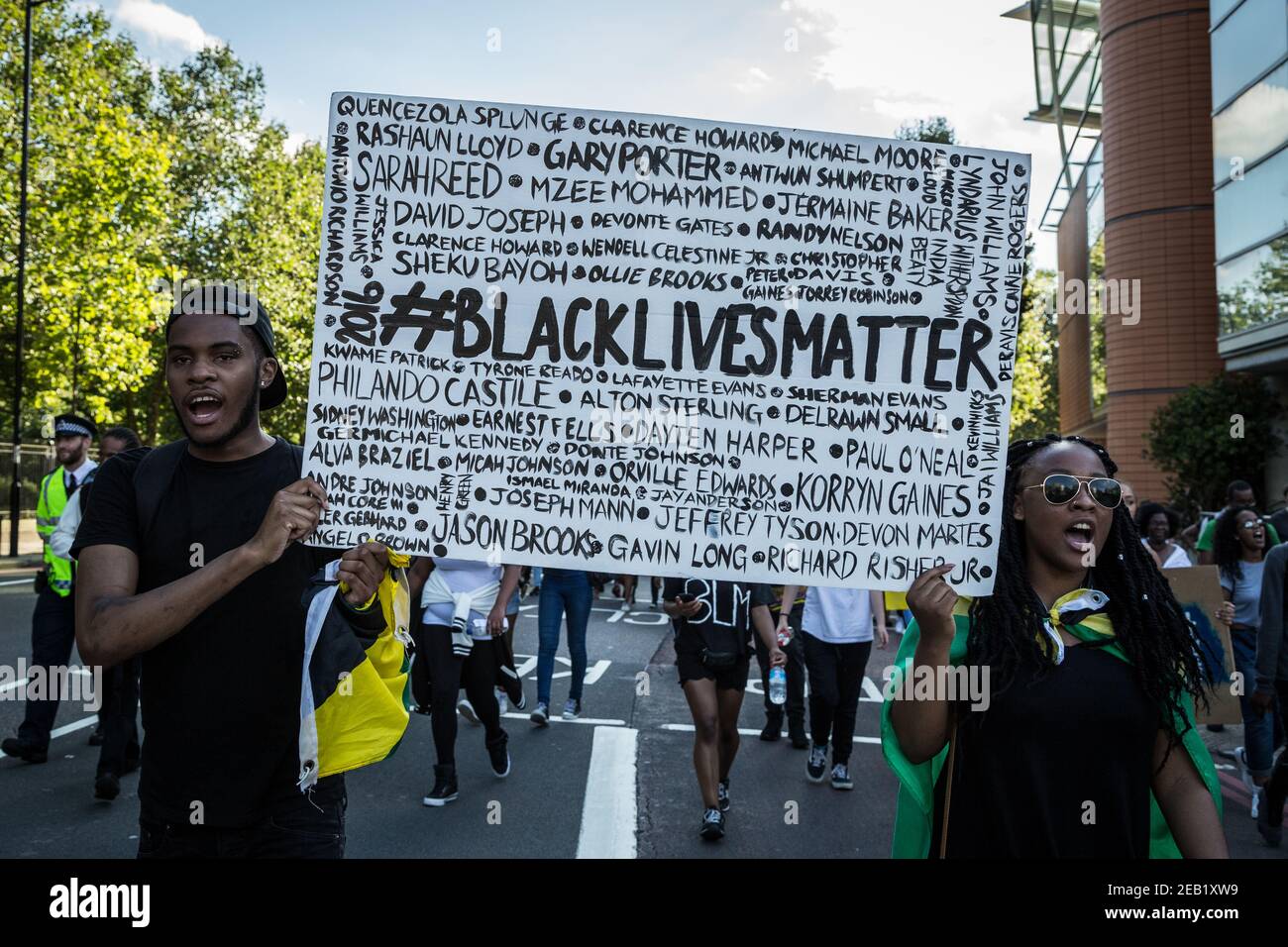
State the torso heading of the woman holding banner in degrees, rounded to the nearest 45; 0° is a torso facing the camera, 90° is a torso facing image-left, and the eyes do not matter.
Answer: approximately 0°

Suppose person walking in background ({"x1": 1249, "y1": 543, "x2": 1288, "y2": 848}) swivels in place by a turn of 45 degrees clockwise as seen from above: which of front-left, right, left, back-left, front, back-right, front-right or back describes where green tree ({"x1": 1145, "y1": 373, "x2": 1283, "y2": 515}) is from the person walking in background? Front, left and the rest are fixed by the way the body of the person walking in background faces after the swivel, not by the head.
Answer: back-right

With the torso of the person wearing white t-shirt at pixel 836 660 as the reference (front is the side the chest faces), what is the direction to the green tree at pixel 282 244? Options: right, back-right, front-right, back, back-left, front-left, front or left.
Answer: back-right

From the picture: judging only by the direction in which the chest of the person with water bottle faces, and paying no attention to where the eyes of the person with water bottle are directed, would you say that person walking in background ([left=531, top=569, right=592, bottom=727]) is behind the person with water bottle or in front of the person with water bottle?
behind

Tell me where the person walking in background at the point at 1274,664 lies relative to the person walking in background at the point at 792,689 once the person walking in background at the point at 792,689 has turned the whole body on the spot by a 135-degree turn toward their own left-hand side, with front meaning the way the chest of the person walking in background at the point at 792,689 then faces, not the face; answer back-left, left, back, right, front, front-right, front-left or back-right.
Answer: right
